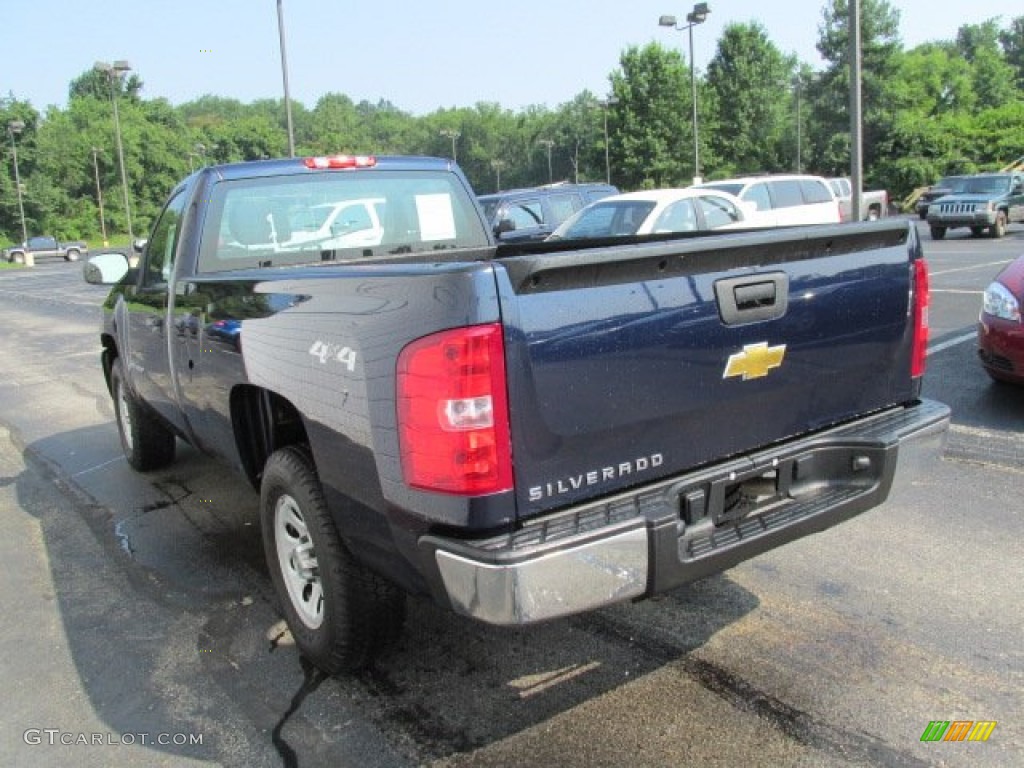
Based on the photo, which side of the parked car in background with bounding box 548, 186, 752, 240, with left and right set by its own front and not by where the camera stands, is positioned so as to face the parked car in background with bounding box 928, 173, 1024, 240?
back

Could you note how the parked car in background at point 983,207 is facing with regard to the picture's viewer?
facing the viewer and to the left of the viewer

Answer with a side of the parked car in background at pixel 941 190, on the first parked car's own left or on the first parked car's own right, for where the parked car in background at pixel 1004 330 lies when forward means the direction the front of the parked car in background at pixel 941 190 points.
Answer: on the first parked car's own left

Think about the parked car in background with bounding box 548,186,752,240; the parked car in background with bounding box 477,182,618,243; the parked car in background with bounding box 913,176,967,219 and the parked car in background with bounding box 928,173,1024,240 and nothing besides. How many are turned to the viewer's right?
0

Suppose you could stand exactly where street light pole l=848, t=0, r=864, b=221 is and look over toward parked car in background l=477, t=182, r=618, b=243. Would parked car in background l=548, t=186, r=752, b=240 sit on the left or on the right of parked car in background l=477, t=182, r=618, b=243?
left

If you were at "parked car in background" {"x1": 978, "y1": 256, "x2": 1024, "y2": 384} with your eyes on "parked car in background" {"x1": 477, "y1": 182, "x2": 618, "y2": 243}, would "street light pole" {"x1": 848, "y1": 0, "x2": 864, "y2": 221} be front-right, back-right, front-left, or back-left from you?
front-right

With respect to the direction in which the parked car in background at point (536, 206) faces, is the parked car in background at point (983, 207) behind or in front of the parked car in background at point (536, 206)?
behind

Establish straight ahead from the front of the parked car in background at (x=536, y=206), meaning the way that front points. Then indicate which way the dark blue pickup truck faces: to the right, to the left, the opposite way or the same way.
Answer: to the right

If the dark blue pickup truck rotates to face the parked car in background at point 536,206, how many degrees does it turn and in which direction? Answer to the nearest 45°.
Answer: approximately 45° to its right
